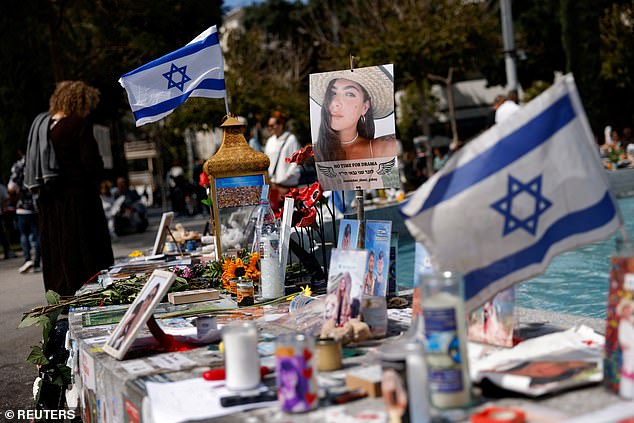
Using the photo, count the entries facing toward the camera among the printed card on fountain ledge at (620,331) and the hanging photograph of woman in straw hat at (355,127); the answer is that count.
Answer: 2

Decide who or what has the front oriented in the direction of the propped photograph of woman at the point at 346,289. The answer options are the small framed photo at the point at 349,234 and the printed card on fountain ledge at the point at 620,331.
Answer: the small framed photo

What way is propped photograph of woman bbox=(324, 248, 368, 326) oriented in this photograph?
toward the camera

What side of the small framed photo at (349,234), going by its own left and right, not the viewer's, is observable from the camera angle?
front

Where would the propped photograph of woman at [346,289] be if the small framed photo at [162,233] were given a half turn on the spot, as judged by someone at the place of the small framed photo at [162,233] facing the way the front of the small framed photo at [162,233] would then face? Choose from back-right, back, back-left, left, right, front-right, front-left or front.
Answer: back-right

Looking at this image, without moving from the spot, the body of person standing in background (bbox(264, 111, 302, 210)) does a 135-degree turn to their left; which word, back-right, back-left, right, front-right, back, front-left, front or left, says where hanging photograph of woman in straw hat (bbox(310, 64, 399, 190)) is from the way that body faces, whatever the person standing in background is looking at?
right

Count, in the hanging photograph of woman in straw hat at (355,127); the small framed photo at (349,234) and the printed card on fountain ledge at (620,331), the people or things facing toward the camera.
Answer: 3

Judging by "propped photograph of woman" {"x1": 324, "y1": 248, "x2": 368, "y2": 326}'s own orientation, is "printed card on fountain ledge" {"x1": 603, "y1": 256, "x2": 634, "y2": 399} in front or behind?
in front

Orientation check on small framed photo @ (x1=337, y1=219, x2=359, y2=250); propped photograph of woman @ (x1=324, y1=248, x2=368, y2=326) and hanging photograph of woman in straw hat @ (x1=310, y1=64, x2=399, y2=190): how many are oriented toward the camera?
3

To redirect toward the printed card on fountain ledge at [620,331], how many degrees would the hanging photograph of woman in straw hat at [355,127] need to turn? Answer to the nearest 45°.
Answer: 0° — it already faces it

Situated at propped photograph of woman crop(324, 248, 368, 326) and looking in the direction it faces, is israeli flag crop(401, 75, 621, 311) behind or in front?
in front

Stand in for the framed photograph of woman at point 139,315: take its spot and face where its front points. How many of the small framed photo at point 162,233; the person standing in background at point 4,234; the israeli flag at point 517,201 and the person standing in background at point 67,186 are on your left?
1

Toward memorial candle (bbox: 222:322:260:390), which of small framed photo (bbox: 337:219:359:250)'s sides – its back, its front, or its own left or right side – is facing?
front

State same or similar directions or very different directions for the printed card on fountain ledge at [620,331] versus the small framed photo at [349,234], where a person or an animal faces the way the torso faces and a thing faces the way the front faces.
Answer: same or similar directions

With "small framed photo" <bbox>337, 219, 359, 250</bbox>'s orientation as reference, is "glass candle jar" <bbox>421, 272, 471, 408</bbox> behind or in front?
in front

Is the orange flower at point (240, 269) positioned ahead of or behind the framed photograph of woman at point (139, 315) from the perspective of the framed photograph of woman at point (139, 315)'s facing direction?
behind

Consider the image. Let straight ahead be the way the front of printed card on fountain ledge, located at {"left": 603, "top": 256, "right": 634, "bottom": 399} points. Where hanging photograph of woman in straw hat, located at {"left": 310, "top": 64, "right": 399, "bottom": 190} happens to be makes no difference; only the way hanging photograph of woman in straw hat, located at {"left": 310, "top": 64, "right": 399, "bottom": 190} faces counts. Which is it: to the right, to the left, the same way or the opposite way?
the same way
